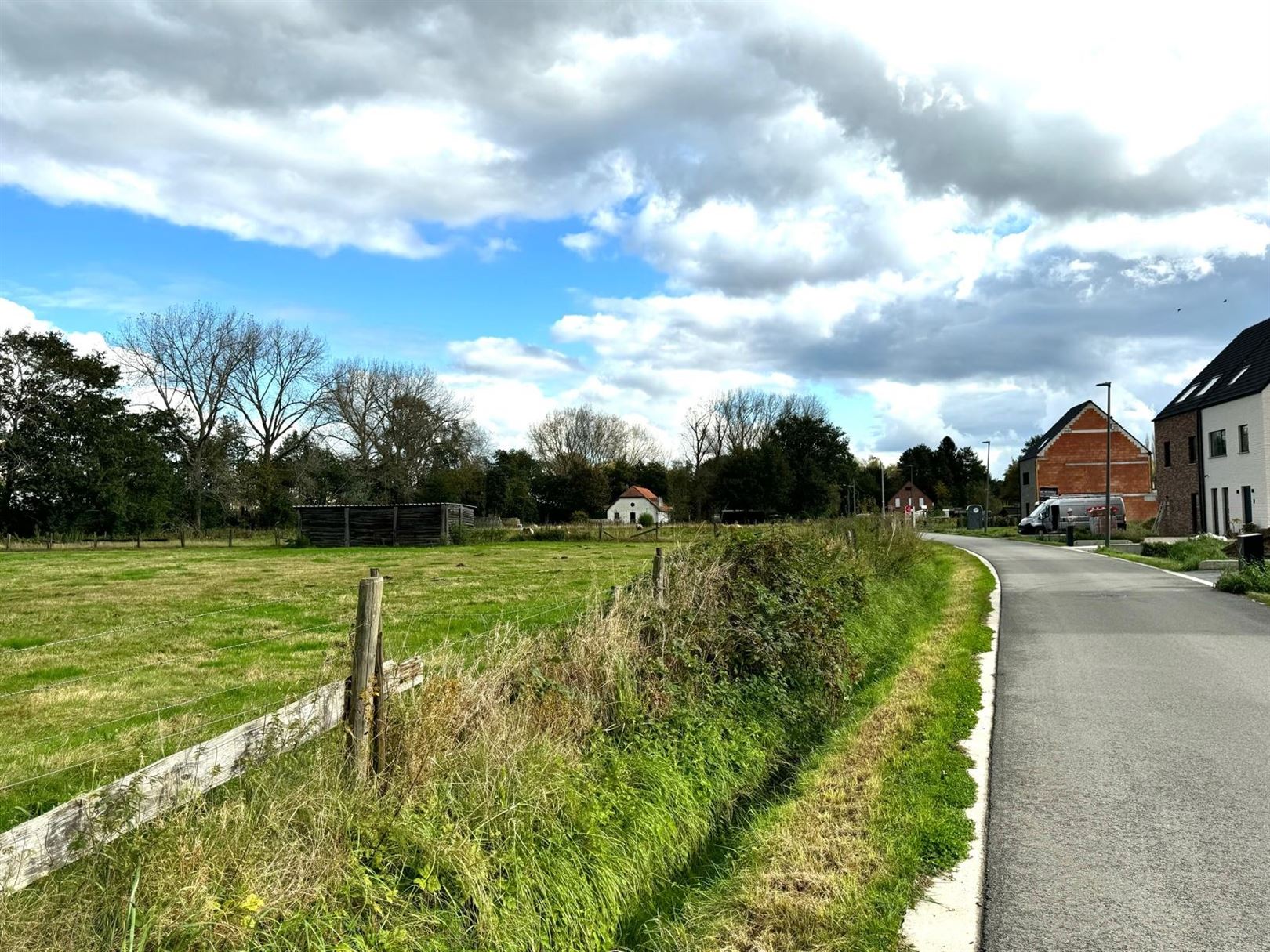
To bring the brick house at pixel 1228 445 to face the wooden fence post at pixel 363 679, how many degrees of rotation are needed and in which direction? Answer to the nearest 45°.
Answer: approximately 45° to its left

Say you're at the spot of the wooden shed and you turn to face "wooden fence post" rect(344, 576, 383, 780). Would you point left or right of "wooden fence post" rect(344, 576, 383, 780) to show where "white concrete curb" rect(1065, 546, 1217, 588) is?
left

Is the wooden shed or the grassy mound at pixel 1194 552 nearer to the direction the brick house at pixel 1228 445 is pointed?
the wooden shed

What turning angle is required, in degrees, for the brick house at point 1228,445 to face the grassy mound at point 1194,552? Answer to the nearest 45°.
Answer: approximately 45° to its left

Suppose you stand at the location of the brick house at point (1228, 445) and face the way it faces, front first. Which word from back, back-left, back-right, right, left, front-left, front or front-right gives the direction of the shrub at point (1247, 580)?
front-left

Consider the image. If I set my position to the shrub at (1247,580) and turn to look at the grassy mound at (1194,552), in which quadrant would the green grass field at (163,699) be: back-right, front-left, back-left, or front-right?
back-left

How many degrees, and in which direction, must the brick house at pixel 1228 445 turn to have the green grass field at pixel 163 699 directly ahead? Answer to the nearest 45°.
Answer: approximately 45° to its left

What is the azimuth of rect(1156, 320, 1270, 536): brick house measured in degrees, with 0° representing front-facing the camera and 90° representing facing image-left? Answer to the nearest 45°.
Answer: approximately 45°

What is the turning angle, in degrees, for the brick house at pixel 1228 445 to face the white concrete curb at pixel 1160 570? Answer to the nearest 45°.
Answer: approximately 45° to its left
